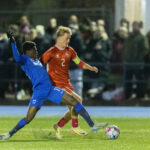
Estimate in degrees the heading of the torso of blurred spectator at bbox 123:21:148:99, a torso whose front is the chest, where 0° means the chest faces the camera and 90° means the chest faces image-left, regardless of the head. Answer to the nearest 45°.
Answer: approximately 0°

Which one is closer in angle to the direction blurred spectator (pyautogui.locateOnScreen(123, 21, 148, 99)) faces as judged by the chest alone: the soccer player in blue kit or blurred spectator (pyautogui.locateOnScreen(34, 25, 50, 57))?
the soccer player in blue kit

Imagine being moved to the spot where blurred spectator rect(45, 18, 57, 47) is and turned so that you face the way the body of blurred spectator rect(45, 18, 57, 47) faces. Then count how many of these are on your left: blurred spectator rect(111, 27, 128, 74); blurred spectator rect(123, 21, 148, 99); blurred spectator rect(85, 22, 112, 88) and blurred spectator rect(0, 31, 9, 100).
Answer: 3

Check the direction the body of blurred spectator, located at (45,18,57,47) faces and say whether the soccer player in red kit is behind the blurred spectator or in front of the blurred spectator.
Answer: in front

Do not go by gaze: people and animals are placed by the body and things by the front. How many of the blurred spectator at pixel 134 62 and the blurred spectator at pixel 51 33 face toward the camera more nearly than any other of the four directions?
2

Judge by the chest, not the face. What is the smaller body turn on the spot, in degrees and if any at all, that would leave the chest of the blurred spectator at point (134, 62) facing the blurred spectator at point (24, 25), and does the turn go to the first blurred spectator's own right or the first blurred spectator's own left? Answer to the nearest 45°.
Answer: approximately 90° to the first blurred spectator's own right

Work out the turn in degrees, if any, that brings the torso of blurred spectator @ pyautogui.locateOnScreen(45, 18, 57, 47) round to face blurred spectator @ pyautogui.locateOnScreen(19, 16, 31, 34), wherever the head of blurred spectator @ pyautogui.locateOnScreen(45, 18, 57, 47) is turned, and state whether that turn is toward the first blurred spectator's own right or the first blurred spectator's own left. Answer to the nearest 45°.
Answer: approximately 135° to the first blurred spectator's own right

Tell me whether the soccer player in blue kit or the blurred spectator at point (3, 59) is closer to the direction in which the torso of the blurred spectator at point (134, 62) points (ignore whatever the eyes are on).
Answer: the soccer player in blue kit

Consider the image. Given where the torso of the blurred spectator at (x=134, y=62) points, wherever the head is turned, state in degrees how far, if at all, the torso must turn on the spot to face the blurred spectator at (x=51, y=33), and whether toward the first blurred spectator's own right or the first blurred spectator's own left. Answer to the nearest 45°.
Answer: approximately 90° to the first blurred spectator's own right
